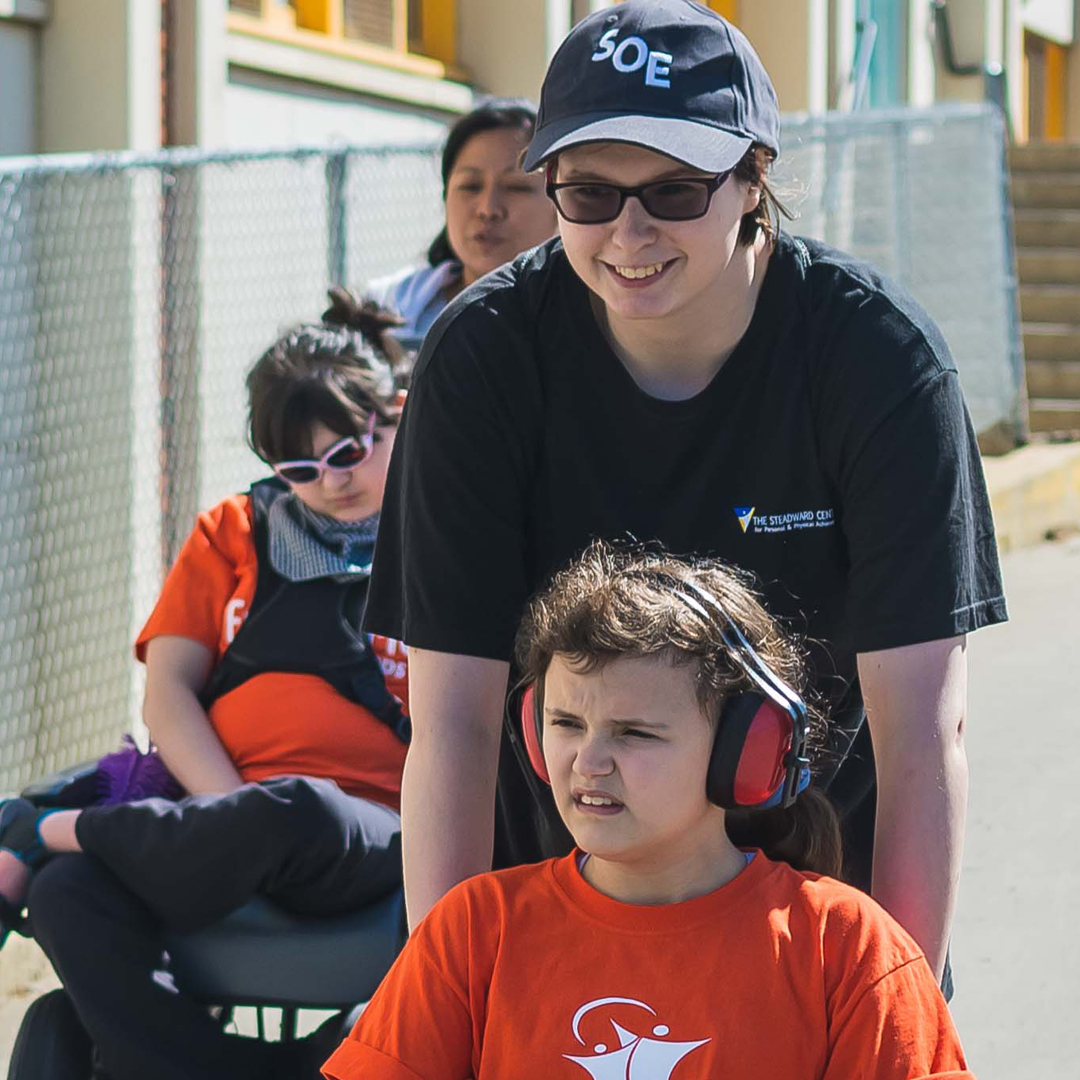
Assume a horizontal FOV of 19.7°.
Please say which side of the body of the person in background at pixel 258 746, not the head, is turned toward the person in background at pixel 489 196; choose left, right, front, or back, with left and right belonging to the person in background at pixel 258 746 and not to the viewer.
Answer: back

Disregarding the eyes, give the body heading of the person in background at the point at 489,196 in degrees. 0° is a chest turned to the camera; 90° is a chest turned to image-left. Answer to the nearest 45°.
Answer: approximately 0°

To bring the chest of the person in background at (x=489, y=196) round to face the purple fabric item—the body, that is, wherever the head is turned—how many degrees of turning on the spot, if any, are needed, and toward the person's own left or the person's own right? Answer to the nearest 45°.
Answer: approximately 45° to the person's own right

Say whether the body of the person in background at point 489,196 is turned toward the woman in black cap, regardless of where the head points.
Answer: yes

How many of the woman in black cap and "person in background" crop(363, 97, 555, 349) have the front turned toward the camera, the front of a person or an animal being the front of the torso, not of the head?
2

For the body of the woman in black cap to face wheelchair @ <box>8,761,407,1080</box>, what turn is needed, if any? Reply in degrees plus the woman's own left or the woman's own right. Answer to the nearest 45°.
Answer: approximately 135° to the woman's own right

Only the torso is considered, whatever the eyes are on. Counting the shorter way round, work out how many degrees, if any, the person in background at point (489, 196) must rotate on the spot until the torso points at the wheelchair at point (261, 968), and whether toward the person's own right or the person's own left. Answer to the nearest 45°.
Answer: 0° — they already face it

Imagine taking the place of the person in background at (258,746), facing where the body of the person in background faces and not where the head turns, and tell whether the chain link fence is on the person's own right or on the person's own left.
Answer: on the person's own right

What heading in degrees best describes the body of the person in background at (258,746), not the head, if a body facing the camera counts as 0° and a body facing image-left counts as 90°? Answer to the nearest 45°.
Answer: approximately 45°
